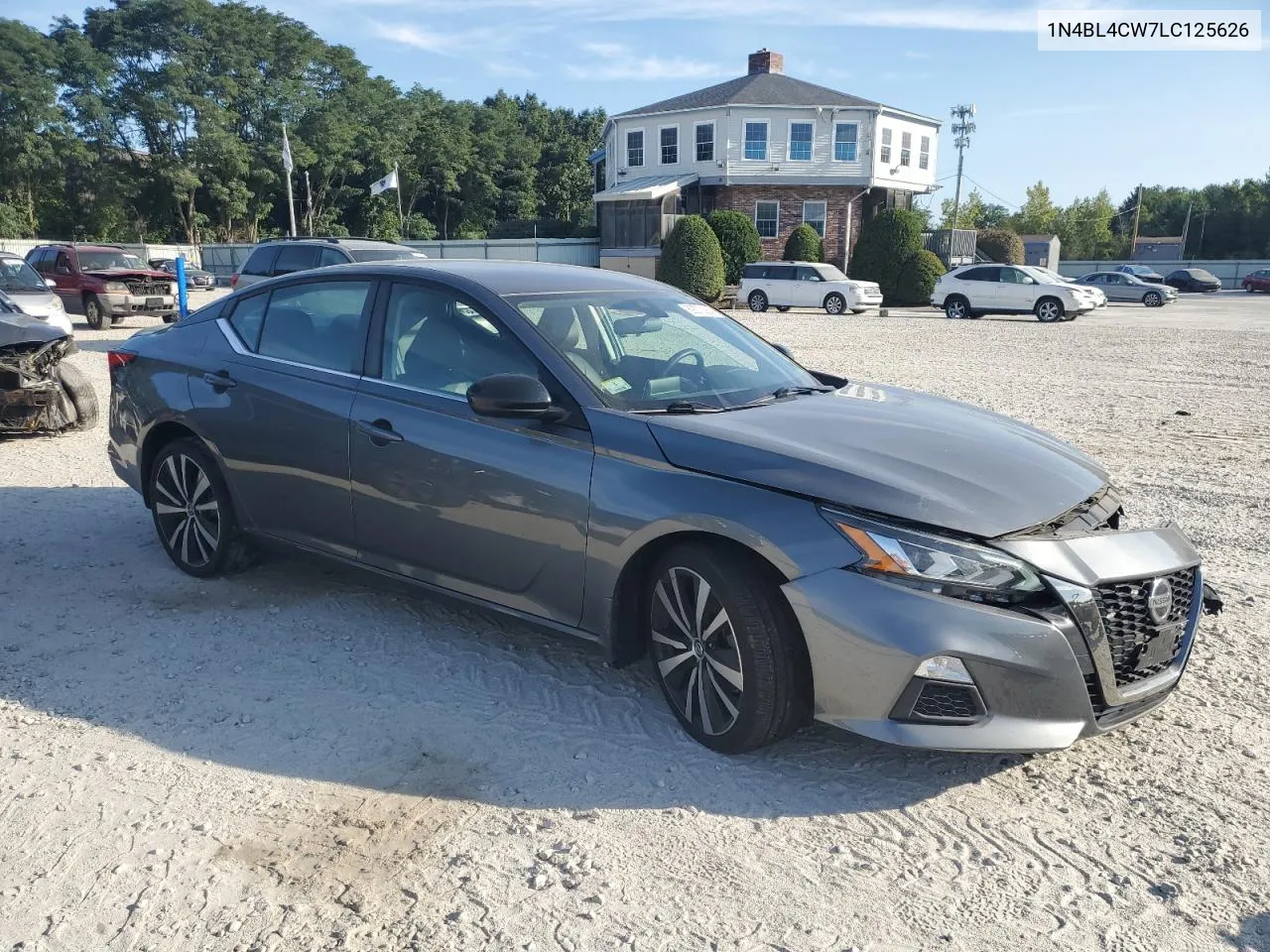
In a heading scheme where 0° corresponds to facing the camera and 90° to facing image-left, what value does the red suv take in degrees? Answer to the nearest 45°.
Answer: approximately 315°

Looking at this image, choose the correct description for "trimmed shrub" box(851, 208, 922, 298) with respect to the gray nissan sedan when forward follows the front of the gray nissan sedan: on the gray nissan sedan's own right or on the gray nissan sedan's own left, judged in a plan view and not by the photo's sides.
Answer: on the gray nissan sedan's own left

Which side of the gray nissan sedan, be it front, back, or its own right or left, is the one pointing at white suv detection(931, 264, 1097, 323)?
left

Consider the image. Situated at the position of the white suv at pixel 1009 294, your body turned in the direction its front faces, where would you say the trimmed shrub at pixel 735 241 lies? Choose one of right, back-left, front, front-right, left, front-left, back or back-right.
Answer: back-left

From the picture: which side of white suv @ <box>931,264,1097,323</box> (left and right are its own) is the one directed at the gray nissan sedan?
right

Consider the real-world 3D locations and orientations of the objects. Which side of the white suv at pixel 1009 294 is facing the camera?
right

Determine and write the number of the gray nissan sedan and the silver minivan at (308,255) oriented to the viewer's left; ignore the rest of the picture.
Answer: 0

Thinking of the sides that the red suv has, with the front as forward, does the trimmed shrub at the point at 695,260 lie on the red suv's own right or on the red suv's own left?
on the red suv's own left

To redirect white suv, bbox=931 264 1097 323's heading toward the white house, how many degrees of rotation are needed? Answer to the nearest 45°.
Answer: approximately 135° to its left

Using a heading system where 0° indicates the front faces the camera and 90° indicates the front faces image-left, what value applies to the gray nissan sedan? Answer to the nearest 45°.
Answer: approximately 315°
